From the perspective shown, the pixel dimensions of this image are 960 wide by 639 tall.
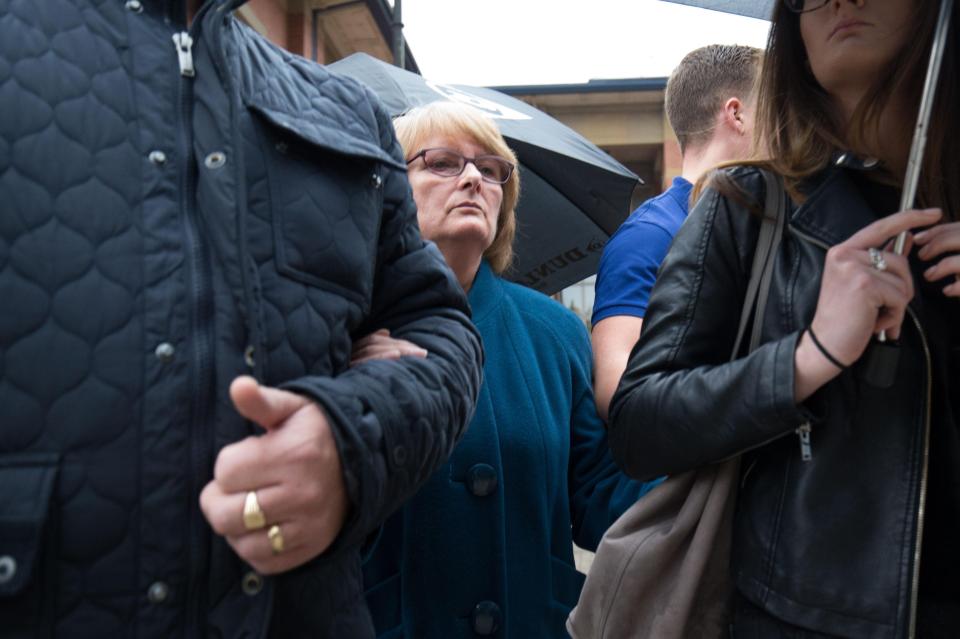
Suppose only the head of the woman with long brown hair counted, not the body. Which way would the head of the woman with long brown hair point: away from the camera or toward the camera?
toward the camera

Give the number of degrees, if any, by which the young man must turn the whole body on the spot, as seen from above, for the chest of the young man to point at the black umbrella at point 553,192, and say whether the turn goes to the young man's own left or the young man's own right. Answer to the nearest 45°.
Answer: approximately 90° to the young man's own left

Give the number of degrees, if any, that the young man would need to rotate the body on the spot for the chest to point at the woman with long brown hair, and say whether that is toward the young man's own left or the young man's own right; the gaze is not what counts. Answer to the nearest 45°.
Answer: approximately 135° to the young man's own right

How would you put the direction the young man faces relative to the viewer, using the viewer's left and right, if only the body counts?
facing away from the viewer and to the right of the viewer

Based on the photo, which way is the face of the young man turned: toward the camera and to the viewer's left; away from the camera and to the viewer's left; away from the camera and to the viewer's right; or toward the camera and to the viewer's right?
away from the camera and to the viewer's right
